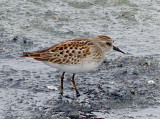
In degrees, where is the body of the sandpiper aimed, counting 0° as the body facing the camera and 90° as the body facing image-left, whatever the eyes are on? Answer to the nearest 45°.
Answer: approximately 270°
